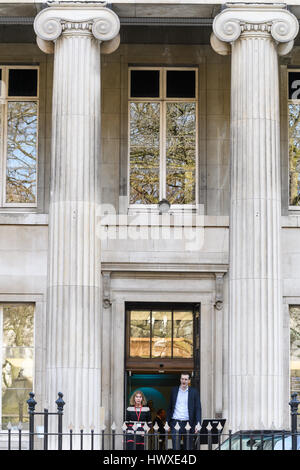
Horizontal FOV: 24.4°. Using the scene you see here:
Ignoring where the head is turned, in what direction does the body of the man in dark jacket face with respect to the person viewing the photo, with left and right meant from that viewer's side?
facing the viewer

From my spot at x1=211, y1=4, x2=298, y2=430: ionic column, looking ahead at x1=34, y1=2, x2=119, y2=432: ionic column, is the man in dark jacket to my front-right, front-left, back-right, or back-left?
front-right
